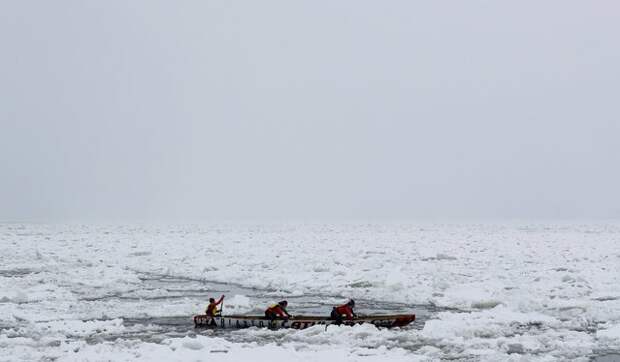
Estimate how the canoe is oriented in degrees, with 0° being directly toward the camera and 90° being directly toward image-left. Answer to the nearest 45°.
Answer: approximately 270°

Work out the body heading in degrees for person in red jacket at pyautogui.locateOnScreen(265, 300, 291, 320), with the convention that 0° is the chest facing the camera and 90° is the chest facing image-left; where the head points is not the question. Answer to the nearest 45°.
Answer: approximately 270°
